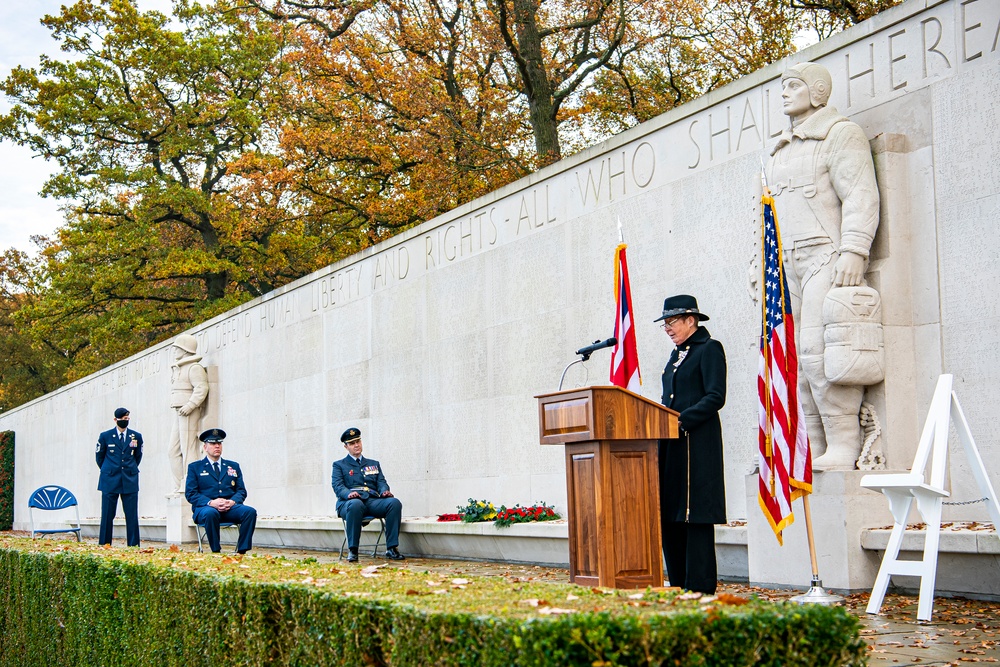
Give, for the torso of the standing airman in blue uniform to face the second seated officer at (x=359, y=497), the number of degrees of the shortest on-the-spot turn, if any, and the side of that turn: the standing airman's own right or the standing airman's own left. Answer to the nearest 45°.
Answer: approximately 45° to the standing airman's own left

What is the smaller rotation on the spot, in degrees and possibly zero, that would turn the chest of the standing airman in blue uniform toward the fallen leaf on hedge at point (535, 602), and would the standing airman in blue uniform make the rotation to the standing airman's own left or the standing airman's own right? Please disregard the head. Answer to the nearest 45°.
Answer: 0° — they already face it

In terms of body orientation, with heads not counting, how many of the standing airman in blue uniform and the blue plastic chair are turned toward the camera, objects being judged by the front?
2

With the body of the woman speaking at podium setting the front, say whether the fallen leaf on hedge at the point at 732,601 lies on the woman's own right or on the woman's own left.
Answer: on the woman's own left

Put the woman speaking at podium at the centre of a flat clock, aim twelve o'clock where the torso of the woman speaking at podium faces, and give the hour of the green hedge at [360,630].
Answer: The green hedge is roughly at 11 o'clock from the woman speaking at podium.

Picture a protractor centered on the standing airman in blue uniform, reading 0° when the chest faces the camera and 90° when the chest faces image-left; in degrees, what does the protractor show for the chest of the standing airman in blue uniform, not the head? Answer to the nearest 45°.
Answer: approximately 0°

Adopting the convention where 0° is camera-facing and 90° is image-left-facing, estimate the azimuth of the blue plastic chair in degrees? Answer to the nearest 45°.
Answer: approximately 0°

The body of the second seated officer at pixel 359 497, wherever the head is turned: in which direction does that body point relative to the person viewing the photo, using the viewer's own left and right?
facing the viewer and to the right of the viewer

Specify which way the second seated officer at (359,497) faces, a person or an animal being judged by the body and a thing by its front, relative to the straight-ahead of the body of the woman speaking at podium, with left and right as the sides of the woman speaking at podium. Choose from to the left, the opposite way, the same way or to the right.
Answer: to the left

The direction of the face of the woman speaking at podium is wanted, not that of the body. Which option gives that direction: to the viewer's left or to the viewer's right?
to the viewer's left

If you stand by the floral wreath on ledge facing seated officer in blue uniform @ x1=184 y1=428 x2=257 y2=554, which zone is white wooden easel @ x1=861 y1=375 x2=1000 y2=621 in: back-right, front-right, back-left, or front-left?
back-left

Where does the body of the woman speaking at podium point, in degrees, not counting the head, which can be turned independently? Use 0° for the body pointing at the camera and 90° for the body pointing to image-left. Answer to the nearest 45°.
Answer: approximately 45°
